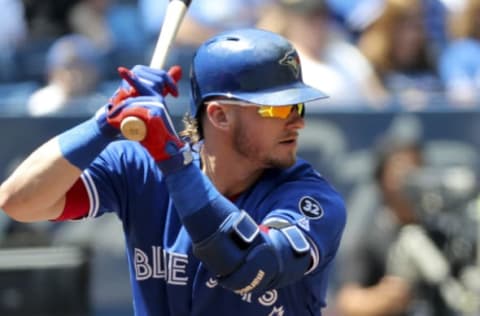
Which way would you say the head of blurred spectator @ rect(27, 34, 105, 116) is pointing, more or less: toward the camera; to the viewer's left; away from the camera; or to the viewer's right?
toward the camera

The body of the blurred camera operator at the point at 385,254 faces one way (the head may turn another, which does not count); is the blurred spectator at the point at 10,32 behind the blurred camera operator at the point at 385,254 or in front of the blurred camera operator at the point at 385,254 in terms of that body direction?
behind

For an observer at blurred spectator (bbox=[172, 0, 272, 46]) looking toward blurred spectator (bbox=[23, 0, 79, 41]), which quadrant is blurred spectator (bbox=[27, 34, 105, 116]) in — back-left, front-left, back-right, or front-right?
front-left

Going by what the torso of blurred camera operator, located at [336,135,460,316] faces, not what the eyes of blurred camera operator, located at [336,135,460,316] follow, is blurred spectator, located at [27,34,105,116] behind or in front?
behind

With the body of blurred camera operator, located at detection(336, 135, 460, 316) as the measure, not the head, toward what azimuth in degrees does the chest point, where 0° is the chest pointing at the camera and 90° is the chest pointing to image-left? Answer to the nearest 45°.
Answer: approximately 315°

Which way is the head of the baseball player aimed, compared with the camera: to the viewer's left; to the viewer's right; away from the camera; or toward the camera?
to the viewer's right

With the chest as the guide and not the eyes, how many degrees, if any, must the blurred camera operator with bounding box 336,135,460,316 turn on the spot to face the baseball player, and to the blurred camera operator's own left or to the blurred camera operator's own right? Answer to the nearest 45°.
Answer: approximately 45° to the blurred camera operator's own right

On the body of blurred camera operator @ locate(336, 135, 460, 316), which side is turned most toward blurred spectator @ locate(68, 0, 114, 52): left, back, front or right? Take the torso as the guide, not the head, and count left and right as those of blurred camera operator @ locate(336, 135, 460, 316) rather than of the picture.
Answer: back
